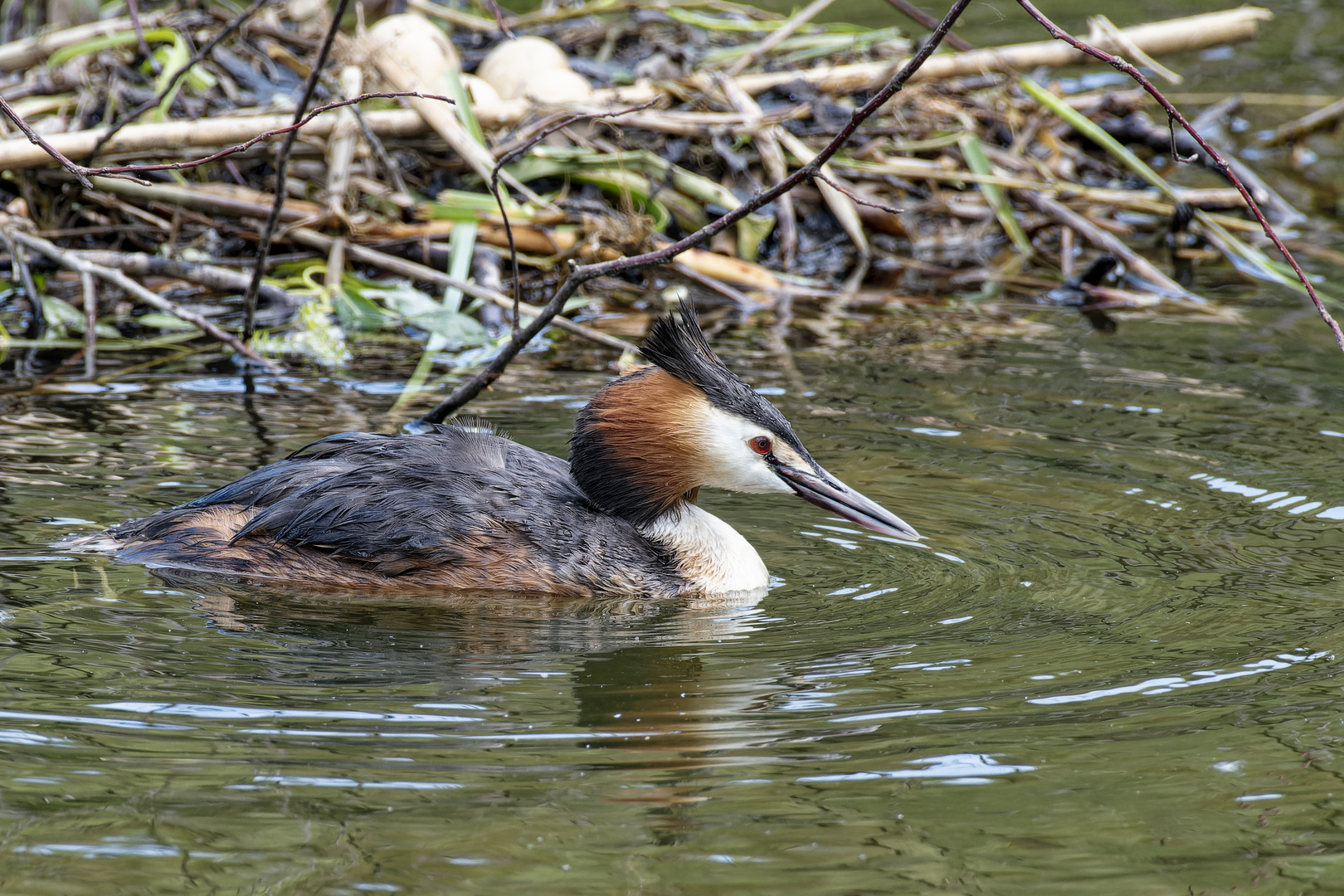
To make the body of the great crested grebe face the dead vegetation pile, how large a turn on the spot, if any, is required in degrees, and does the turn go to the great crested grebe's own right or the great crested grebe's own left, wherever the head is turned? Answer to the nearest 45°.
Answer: approximately 90° to the great crested grebe's own left

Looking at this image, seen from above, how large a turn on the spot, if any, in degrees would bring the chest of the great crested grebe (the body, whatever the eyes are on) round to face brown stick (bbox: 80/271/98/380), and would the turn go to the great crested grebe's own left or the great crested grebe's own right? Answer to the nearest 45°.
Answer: approximately 135° to the great crested grebe's own left

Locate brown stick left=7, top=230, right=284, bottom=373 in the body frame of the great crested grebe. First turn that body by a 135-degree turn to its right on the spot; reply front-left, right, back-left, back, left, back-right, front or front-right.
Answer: right

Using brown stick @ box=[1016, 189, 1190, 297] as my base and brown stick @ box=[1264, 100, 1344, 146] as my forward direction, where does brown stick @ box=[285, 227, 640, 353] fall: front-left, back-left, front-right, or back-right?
back-left

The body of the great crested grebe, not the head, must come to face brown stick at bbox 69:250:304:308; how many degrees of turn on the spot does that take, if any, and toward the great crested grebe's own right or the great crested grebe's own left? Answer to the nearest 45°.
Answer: approximately 135° to the great crested grebe's own left

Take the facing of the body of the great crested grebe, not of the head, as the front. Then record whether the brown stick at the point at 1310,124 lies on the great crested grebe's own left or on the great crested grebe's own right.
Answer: on the great crested grebe's own left

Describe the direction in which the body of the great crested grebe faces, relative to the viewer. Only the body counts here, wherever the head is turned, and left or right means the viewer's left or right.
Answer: facing to the right of the viewer

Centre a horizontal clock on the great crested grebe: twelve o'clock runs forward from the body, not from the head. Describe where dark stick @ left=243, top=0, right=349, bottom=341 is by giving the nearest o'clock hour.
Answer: The dark stick is roughly at 8 o'clock from the great crested grebe.
